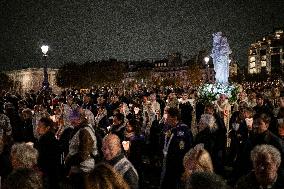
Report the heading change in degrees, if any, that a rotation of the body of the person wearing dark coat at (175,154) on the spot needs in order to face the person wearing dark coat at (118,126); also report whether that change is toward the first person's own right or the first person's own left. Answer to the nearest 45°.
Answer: approximately 90° to the first person's own right

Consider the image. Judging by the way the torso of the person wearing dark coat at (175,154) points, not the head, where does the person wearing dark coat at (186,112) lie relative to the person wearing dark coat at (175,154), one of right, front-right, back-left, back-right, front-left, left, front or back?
back-right
